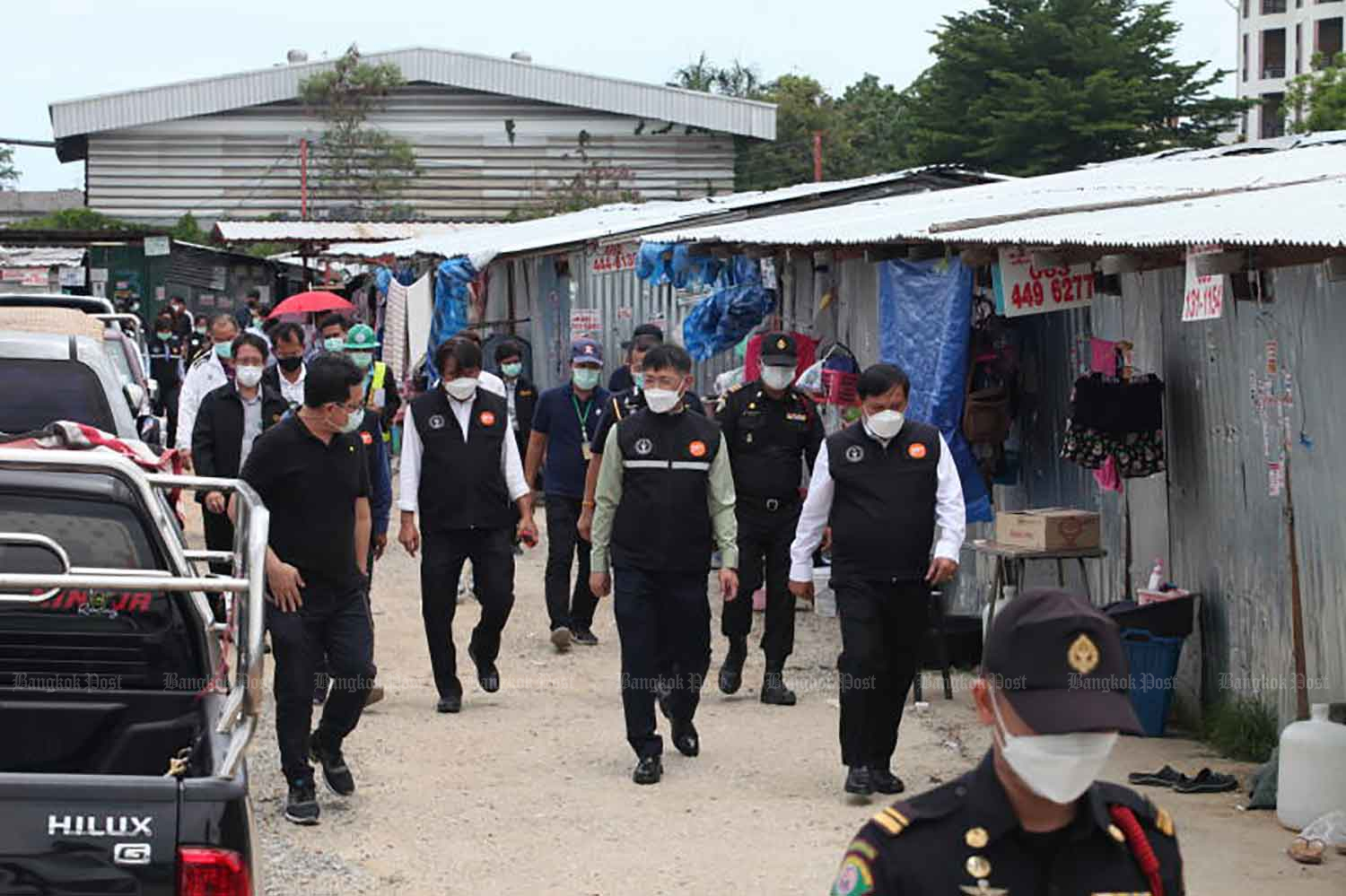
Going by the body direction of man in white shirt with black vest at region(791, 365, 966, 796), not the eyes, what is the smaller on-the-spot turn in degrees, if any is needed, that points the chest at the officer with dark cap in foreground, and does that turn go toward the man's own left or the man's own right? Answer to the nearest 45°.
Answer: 0° — they already face them

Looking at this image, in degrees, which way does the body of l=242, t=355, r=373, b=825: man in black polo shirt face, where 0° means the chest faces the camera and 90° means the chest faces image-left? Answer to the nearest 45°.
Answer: approximately 315°

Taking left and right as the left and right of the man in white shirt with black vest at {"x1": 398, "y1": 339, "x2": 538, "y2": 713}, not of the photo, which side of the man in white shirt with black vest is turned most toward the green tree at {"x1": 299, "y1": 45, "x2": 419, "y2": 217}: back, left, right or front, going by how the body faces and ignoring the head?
back

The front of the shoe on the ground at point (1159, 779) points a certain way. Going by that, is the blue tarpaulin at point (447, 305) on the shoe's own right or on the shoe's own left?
on the shoe's own right

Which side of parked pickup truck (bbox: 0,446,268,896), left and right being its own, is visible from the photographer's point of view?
back
